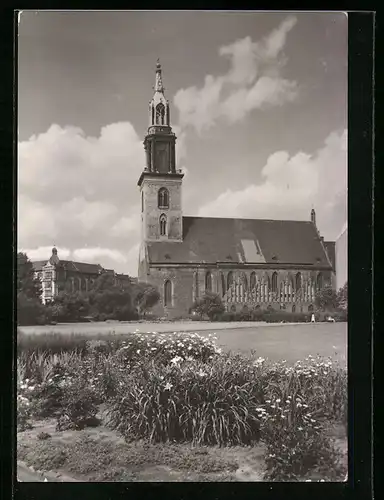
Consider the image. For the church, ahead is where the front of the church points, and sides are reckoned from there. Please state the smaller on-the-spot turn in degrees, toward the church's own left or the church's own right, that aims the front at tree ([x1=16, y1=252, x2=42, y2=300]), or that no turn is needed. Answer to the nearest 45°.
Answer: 0° — it already faces it

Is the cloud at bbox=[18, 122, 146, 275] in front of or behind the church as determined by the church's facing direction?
in front

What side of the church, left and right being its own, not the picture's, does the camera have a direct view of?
left

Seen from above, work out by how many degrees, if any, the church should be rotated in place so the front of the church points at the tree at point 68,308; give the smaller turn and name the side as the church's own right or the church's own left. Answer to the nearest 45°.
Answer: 0° — it already faces it

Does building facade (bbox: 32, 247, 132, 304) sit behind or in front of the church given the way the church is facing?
in front
